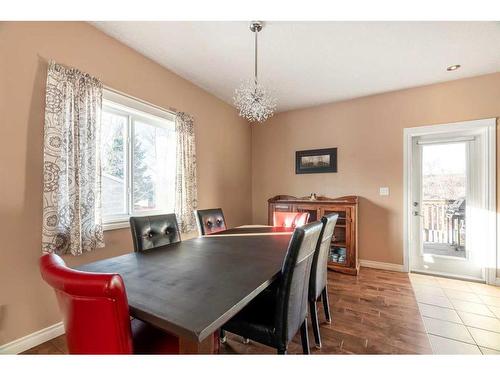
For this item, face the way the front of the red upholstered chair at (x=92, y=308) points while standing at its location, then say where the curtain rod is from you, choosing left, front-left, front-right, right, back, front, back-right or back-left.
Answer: front-left

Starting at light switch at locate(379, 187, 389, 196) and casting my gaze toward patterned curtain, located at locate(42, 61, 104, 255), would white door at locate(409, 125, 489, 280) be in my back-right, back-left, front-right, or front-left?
back-left

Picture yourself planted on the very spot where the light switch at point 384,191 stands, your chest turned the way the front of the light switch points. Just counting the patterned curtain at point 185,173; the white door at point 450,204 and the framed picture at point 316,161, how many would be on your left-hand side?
1

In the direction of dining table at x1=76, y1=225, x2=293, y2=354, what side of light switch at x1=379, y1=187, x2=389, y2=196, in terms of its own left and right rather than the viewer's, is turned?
front

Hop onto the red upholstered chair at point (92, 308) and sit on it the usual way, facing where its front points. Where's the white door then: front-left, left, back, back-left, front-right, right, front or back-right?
front-right

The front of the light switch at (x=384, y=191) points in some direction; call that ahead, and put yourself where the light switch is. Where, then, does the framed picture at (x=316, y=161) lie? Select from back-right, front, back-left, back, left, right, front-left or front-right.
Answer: right

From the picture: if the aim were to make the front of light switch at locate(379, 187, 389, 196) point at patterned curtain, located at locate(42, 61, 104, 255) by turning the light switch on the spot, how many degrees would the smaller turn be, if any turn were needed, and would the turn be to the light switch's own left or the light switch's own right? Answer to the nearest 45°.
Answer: approximately 45° to the light switch's own right

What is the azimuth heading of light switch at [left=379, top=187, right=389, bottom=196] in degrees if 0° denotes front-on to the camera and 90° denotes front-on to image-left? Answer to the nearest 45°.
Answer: approximately 0°

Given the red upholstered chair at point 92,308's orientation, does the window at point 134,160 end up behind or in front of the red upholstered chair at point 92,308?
in front

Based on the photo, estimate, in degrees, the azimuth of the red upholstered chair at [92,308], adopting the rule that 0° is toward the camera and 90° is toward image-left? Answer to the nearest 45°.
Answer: approximately 225°

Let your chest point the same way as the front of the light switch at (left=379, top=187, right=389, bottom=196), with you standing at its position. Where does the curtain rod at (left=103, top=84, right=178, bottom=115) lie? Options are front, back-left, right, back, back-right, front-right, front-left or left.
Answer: front-right

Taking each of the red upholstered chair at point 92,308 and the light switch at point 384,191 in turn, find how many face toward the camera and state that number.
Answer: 1
